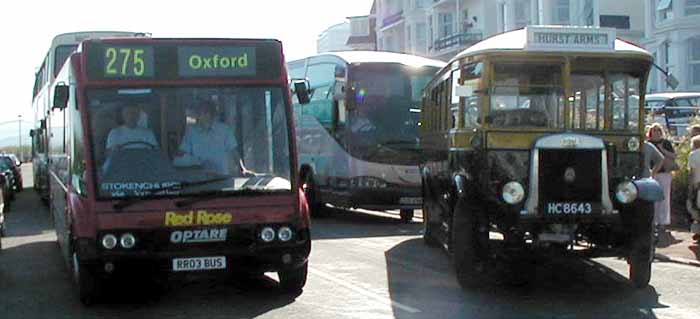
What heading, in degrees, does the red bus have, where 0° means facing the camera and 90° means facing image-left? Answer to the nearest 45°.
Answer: approximately 0°

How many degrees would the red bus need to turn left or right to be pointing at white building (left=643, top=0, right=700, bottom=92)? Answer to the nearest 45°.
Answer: approximately 135° to its left

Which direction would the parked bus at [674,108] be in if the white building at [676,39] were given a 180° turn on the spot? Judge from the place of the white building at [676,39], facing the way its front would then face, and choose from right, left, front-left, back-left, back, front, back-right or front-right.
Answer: back-right

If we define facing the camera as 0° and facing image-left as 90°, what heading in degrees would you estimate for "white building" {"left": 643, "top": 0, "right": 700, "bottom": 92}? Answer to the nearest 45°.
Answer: approximately 45°

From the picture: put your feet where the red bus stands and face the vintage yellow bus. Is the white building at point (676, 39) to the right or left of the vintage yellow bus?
left

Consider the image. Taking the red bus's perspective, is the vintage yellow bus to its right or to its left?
on its left

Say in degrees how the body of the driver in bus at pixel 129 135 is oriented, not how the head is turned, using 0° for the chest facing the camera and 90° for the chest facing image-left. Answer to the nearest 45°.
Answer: approximately 0°
